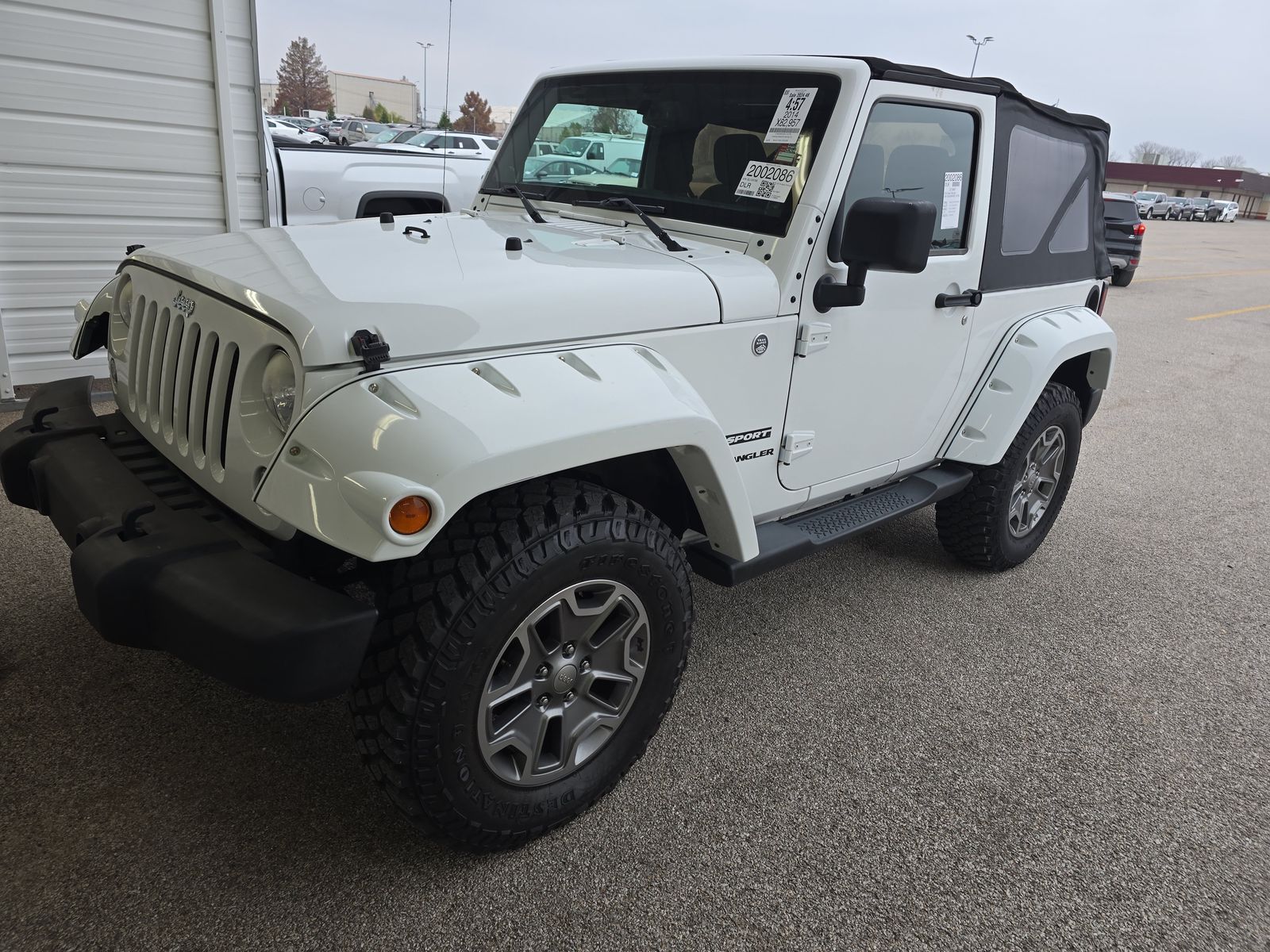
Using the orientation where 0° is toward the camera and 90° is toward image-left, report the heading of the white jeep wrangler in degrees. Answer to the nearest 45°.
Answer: approximately 45°

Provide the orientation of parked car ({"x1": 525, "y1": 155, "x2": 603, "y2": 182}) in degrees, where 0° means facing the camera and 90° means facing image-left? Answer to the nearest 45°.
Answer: approximately 45°

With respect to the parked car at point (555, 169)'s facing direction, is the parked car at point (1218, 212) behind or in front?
behind

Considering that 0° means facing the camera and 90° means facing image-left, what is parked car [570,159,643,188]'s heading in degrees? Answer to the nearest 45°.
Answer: approximately 45°

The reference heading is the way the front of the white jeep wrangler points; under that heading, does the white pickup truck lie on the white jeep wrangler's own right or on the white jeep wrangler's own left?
on the white jeep wrangler's own right

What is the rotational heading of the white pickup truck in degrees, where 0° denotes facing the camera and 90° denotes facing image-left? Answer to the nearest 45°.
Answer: approximately 90°

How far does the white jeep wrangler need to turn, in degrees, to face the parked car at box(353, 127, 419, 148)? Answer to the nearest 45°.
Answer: approximately 135° to its right

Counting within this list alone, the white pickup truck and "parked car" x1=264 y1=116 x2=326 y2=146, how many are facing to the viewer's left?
1

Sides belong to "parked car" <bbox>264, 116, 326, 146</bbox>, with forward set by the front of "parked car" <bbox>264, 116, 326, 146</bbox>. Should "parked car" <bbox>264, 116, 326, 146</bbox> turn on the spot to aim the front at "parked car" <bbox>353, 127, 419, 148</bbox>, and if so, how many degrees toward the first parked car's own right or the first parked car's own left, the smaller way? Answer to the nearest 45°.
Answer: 0° — it already faces it
